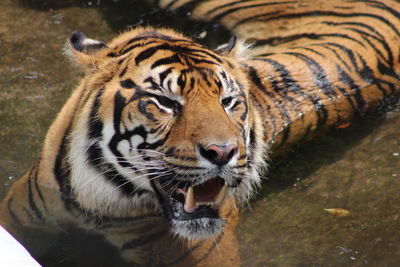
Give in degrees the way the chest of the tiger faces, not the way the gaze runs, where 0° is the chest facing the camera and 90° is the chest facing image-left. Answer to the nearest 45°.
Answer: approximately 45°
